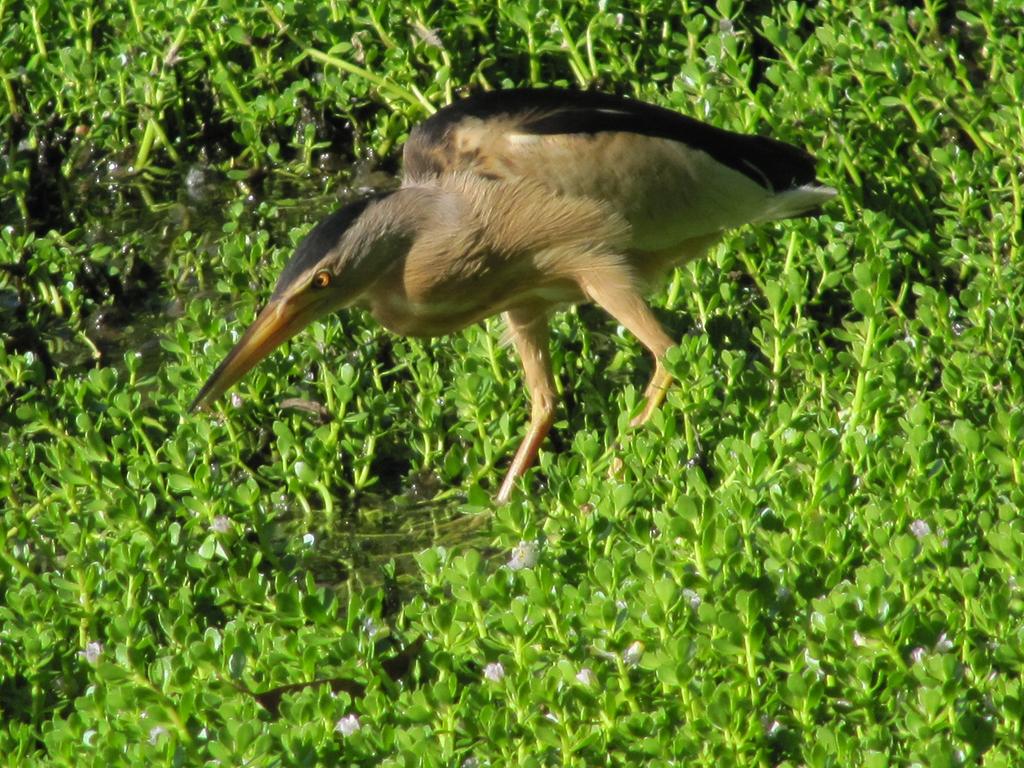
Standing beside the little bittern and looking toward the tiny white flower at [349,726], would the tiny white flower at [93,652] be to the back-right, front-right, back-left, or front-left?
front-right

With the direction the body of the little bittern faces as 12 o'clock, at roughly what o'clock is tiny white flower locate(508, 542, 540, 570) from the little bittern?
The tiny white flower is roughly at 9 o'clock from the little bittern.

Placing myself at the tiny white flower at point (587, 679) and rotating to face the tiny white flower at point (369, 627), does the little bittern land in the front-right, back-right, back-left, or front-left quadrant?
front-right

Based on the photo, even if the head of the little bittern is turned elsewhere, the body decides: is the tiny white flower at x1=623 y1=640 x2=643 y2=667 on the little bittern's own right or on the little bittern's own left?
on the little bittern's own left

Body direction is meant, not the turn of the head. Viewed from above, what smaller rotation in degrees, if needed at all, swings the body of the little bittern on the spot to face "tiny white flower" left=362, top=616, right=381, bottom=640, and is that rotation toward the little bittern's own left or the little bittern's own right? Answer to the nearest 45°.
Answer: approximately 90° to the little bittern's own left

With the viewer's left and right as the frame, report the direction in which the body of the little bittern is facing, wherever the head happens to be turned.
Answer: facing to the left of the viewer

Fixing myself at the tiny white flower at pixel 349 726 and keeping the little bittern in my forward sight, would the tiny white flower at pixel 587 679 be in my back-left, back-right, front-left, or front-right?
front-right

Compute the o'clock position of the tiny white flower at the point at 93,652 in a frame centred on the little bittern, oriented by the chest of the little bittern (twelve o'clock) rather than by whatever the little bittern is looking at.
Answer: The tiny white flower is roughly at 10 o'clock from the little bittern.

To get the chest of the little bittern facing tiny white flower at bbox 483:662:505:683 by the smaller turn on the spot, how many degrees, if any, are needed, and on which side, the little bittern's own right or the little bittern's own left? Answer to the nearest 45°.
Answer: approximately 90° to the little bittern's own left

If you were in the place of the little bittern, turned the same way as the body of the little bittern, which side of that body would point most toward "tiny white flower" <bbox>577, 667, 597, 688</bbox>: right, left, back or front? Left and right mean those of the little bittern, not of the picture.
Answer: left
